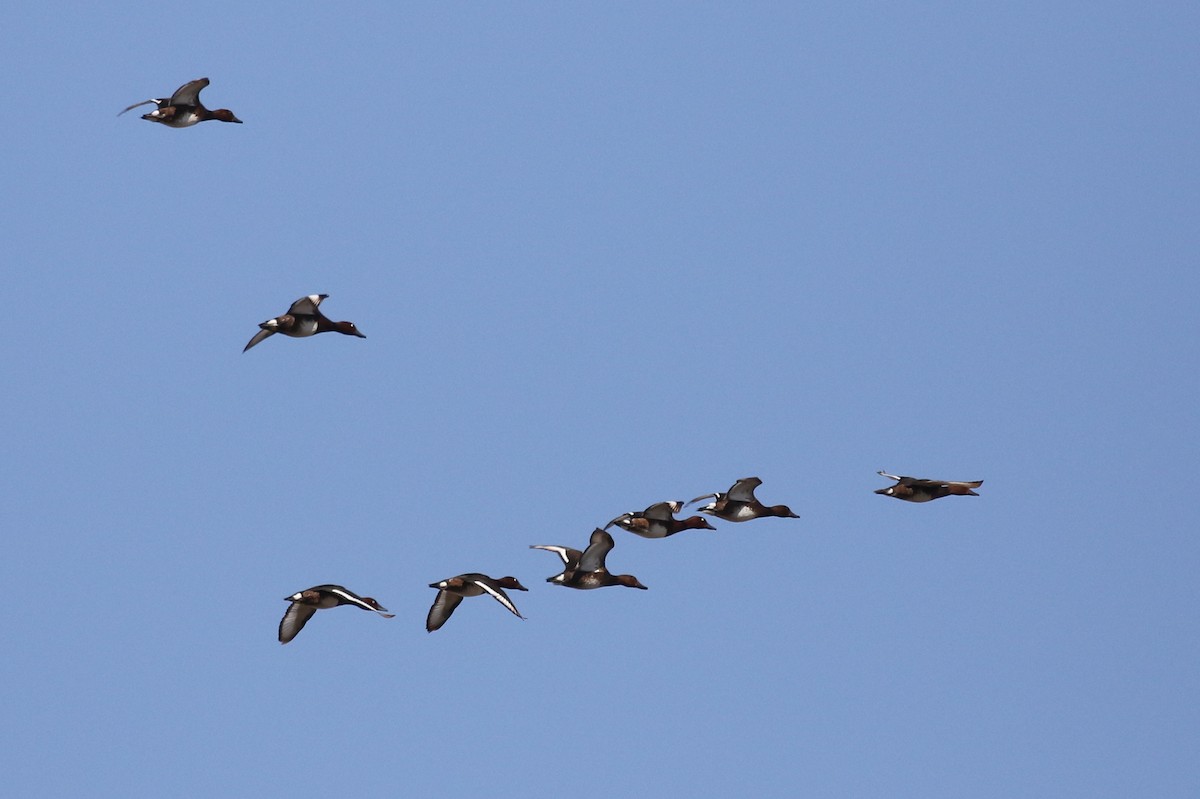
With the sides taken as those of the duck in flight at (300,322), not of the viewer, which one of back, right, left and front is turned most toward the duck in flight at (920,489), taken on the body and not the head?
front

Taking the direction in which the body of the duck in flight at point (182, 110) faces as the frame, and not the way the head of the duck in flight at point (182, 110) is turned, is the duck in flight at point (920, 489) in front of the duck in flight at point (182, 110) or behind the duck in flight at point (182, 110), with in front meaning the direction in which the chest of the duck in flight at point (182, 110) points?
in front

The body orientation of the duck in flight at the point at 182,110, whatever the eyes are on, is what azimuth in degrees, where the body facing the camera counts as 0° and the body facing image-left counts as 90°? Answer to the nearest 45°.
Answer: approximately 270°

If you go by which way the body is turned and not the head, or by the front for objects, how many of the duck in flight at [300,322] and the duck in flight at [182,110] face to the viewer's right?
2

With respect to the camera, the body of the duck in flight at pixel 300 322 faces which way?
to the viewer's right
